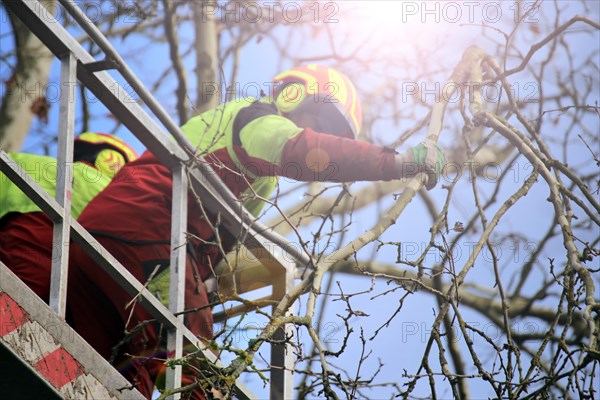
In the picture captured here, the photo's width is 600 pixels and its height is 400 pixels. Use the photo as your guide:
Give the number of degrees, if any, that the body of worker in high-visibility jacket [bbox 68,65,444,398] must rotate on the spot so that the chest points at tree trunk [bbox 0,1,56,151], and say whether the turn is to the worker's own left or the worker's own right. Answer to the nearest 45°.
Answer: approximately 135° to the worker's own left

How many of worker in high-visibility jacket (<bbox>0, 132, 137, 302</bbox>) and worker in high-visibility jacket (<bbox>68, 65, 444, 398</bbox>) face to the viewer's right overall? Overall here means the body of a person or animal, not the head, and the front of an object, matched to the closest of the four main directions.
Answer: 2

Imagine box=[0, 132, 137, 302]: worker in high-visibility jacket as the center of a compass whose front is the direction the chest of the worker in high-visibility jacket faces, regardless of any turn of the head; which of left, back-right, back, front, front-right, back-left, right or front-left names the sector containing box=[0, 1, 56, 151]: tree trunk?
left

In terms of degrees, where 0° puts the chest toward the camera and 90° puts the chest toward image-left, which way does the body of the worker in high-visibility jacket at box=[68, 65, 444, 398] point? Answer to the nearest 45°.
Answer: approximately 270°

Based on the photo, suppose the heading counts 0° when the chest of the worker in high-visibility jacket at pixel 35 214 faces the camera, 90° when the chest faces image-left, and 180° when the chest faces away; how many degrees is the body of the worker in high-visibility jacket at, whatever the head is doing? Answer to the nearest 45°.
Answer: approximately 270°

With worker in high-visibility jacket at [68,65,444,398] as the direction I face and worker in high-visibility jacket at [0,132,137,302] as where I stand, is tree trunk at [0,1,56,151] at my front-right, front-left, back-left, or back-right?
back-left

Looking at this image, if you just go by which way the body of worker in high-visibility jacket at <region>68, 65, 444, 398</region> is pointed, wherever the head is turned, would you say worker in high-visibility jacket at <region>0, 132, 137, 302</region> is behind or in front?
behind
